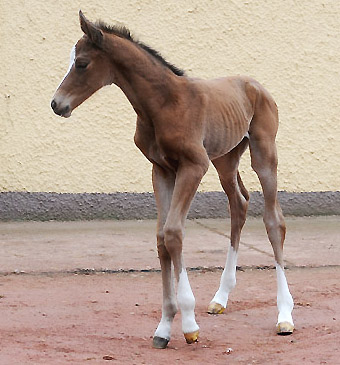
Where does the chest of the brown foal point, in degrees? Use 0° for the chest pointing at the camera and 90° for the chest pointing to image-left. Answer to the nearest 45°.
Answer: approximately 45°
